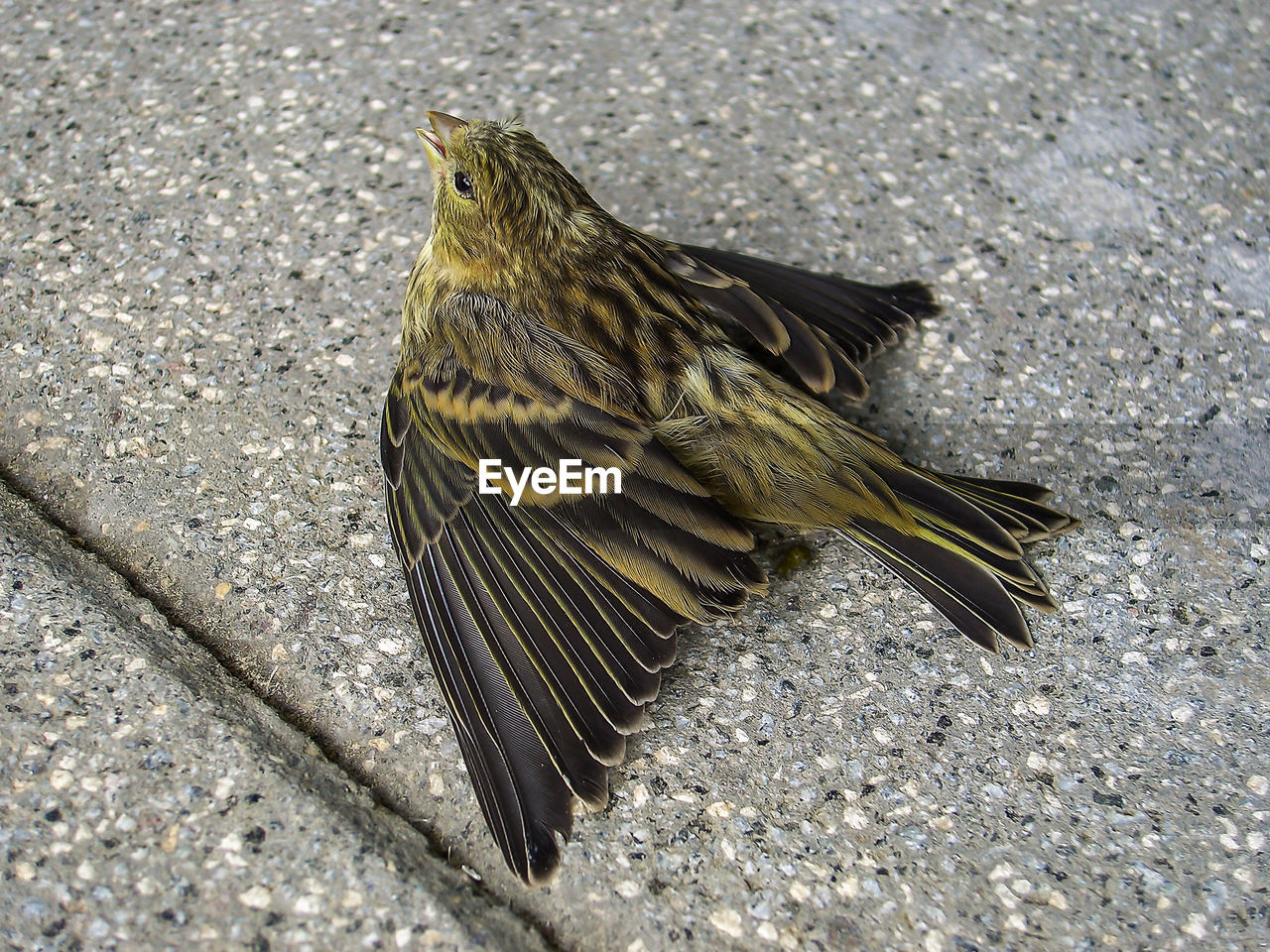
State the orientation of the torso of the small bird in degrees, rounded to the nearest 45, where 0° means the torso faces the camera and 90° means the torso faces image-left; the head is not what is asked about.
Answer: approximately 135°
